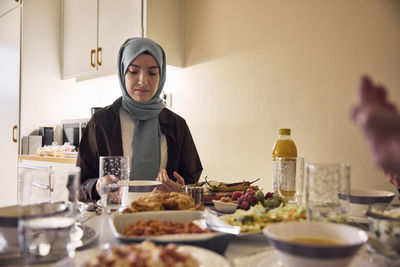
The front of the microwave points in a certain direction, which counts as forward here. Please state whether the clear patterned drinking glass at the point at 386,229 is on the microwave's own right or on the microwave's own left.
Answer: on the microwave's own left

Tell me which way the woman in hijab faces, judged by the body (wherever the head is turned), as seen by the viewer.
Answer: toward the camera

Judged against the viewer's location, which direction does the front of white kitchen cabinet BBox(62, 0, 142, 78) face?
facing the viewer and to the left of the viewer

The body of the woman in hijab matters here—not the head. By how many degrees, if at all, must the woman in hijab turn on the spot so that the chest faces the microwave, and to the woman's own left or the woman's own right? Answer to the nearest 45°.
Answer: approximately 180°

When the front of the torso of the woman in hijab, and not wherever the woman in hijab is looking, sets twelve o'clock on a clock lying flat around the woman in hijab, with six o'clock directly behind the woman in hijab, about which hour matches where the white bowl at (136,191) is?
The white bowl is roughly at 12 o'clock from the woman in hijab.

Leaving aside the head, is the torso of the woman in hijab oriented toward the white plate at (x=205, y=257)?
yes

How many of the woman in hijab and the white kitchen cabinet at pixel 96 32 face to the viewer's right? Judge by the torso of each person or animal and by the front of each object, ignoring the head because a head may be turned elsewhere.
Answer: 0

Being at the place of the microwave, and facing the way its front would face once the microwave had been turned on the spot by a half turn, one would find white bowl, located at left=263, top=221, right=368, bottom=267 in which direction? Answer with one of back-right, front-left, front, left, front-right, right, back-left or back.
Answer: back-right

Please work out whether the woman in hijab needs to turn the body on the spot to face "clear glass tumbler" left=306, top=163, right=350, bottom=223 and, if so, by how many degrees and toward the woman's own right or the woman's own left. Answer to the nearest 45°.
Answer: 0° — they already face it

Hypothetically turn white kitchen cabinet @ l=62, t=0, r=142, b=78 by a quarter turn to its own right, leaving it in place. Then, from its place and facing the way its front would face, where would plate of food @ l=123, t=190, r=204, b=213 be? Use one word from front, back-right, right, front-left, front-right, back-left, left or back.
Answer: back-left

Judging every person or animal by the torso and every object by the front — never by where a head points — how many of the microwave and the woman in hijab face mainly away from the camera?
0

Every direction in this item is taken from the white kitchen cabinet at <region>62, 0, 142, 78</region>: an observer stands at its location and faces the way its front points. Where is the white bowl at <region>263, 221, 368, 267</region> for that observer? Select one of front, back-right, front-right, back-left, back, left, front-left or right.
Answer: front-left

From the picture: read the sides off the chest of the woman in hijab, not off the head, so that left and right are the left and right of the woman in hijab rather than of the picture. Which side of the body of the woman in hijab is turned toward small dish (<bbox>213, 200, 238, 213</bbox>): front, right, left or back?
front

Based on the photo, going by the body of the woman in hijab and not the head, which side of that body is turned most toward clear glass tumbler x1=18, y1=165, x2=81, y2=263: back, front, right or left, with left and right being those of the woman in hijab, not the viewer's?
front
